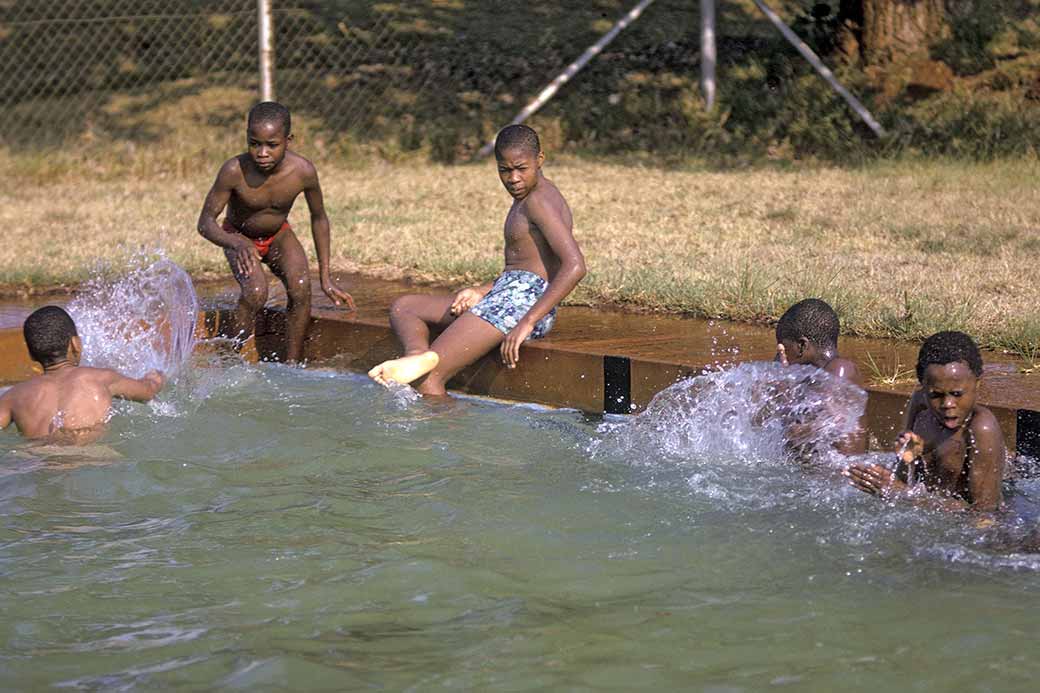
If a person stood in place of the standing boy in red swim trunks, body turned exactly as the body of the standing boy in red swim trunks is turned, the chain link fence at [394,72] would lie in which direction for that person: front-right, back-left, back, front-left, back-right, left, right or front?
back

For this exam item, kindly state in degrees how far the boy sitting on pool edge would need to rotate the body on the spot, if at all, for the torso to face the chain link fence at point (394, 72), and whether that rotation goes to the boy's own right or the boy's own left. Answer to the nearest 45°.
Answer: approximately 135° to the boy's own right

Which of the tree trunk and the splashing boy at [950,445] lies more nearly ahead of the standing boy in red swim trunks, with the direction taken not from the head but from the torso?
the splashing boy

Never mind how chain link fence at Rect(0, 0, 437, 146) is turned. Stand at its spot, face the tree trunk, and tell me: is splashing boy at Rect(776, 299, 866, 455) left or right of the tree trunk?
right

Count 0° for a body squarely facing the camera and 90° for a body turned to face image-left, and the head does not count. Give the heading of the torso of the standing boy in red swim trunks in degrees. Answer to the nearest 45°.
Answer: approximately 0°

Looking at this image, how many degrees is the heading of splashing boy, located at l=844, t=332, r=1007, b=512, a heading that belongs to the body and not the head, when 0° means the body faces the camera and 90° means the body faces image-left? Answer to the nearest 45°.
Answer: approximately 45°

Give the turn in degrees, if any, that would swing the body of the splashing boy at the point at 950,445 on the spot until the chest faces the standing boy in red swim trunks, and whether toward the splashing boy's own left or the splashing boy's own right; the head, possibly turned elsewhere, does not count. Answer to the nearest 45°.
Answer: approximately 90° to the splashing boy's own right

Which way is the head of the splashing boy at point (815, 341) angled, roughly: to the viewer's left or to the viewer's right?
to the viewer's left

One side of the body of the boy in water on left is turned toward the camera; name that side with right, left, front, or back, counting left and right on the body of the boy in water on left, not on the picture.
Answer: back

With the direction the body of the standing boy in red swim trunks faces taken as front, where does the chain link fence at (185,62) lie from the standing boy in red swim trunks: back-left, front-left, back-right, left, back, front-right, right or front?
back

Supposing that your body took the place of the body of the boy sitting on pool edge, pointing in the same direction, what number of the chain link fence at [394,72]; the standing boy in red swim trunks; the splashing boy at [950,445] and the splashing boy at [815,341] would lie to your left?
2
